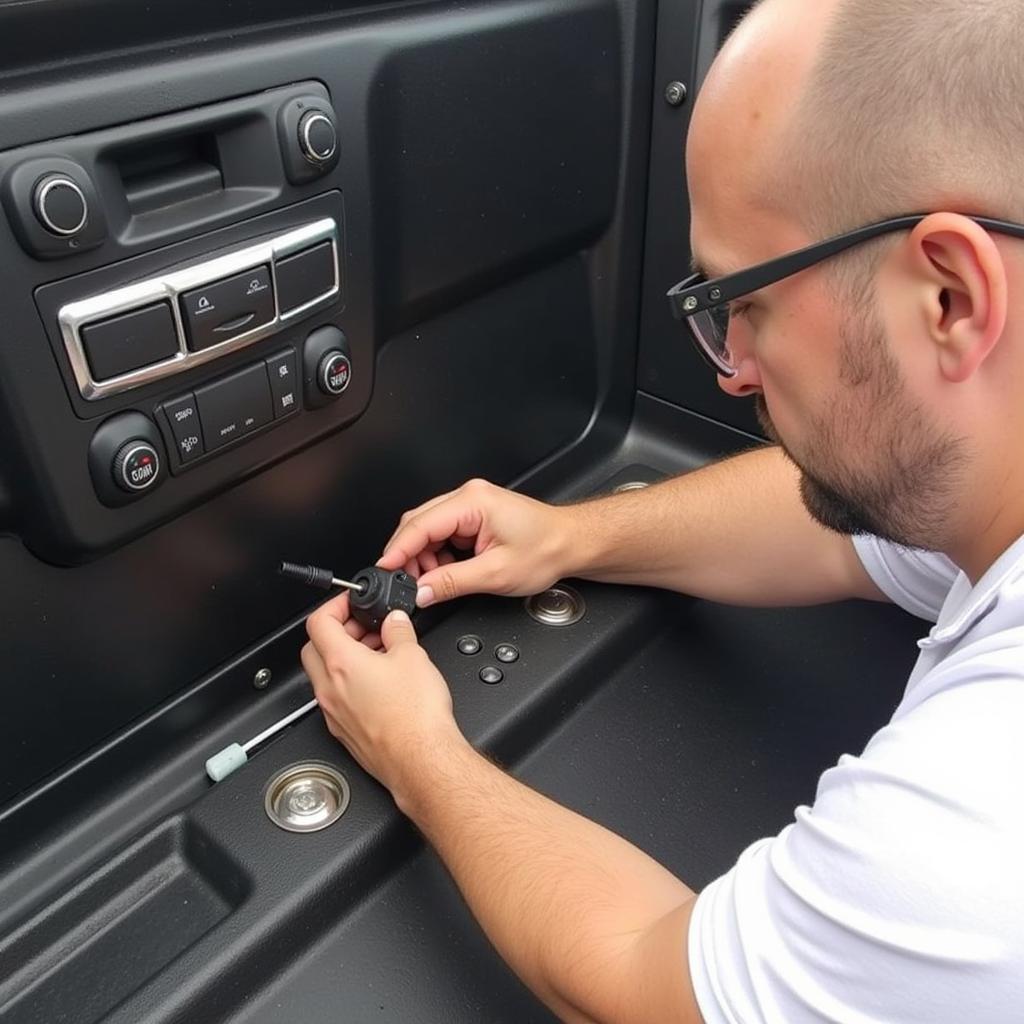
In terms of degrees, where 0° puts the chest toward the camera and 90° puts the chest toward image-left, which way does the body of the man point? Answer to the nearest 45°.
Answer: approximately 90°
